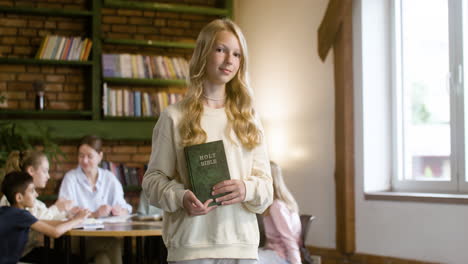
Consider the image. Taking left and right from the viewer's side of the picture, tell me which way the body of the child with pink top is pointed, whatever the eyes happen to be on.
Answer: facing to the left of the viewer

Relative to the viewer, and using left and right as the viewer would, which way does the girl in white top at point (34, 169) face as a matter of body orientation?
facing to the right of the viewer

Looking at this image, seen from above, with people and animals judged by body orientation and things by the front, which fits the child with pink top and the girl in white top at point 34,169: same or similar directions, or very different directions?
very different directions

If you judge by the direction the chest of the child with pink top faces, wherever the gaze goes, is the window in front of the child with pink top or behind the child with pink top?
behind

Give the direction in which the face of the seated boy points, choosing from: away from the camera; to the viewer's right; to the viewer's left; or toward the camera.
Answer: to the viewer's right

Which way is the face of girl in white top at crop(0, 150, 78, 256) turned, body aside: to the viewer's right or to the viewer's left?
to the viewer's right

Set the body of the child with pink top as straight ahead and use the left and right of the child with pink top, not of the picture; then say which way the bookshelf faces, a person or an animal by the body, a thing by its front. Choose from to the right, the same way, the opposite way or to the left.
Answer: to the left
